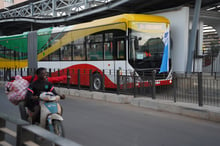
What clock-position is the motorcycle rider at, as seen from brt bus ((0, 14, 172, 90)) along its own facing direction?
The motorcycle rider is roughly at 2 o'clock from the brt bus.

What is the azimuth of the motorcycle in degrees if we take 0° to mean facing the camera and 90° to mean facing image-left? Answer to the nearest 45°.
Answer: approximately 315°

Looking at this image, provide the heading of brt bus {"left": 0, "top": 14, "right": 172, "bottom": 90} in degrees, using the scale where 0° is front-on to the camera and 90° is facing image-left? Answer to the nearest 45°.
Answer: approximately 315°

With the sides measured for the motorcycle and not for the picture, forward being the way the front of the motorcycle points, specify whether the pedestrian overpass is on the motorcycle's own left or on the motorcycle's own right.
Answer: on the motorcycle's own left
